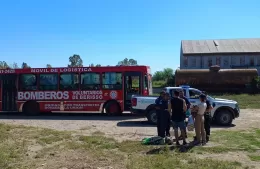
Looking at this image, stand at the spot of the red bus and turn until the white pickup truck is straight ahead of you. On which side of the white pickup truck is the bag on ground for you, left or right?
right

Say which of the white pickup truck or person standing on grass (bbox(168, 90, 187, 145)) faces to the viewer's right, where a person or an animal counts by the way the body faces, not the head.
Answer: the white pickup truck

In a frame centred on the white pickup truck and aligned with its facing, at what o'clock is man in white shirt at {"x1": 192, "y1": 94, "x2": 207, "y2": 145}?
The man in white shirt is roughly at 3 o'clock from the white pickup truck.

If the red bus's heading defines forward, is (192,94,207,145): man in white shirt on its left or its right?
on its right

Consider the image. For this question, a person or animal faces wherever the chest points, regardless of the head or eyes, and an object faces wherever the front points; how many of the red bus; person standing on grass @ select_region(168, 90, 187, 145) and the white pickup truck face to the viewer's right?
2

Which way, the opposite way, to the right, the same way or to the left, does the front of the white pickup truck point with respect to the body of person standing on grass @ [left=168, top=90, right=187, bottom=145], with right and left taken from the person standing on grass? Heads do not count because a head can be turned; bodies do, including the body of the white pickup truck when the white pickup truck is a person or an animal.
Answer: to the right

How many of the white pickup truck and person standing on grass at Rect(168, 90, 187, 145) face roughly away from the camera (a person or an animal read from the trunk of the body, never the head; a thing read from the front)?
1

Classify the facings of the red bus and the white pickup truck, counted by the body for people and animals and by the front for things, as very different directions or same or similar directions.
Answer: same or similar directions

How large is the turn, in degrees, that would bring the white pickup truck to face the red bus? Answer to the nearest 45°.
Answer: approximately 180°

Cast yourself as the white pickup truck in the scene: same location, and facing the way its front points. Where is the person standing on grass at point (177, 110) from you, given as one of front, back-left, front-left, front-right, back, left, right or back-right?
right

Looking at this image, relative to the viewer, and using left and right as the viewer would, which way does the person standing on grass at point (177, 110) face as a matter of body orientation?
facing away from the viewer

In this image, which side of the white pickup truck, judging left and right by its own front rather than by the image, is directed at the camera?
right

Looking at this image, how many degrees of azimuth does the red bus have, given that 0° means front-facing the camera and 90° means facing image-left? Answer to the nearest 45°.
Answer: approximately 270°

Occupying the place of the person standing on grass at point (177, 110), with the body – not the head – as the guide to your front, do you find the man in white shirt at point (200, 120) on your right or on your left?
on your right

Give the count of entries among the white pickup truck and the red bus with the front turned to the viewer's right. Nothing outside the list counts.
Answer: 2

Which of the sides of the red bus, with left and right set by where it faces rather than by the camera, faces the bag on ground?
right
